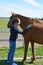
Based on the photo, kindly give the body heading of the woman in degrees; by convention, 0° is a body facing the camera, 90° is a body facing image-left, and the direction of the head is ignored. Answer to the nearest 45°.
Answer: approximately 270°
